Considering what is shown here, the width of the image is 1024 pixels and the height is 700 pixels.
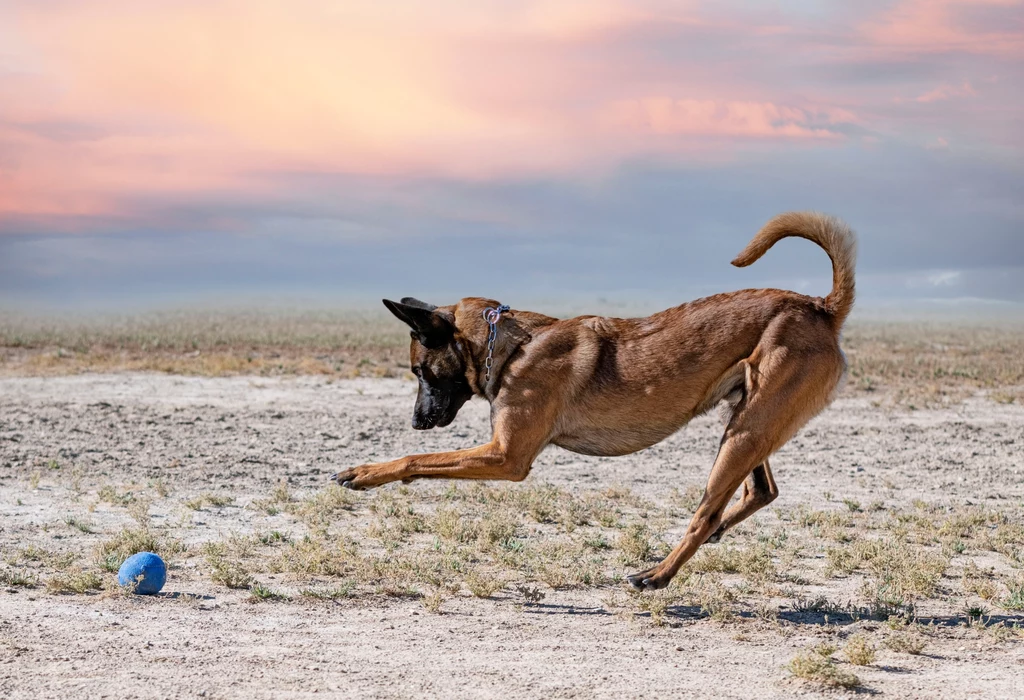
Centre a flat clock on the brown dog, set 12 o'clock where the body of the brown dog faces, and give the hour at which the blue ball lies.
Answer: The blue ball is roughly at 12 o'clock from the brown dog.

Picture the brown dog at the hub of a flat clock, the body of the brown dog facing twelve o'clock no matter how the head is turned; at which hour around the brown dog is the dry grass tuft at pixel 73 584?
The dry grass tuft is roughly at 12 o'clock from the brown dog.

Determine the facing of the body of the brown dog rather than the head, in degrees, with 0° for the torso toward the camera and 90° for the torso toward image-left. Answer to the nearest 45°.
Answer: approximately 90°
